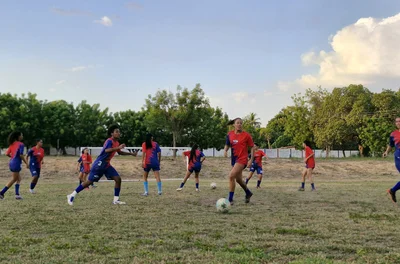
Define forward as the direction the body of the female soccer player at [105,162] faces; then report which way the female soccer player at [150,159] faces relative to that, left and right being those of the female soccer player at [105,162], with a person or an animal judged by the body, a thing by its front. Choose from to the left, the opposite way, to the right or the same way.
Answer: to the left

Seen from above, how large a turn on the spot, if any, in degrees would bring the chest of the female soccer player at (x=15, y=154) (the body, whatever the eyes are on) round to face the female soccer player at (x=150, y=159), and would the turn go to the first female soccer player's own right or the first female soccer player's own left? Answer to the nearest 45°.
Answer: approximately 45° to the first female soccer player's own right

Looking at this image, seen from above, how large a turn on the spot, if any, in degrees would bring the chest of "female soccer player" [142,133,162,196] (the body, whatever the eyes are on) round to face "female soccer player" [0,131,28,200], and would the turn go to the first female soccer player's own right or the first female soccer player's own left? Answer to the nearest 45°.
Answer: approximately 90° to the first female soccer player's own left

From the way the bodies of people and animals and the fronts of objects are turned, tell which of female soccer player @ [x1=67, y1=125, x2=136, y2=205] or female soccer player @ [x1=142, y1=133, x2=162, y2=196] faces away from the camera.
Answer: female soccer player @ [x1=142, y1=133, x2=162, y2=196]

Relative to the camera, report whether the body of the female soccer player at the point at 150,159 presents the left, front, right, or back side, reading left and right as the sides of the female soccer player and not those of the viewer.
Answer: back

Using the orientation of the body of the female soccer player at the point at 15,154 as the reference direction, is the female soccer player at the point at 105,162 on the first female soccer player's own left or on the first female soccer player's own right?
on the first female soccer player's own right

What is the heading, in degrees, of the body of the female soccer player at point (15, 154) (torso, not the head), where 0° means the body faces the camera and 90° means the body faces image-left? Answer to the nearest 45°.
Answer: approximately 225°
